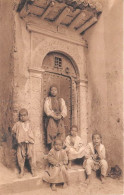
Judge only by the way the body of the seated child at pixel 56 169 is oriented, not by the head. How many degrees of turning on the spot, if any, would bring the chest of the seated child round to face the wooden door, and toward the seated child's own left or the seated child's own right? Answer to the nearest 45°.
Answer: approximately 180°

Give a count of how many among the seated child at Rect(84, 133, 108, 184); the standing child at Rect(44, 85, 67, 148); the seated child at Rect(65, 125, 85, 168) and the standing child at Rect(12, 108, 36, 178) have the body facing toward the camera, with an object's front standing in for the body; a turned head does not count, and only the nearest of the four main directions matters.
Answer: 4

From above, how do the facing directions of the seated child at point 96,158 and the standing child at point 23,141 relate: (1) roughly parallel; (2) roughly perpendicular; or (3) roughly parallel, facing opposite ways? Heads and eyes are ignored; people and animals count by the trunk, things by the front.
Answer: roughly parallel

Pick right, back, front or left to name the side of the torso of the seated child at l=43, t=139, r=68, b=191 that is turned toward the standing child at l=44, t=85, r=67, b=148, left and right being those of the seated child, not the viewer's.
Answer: back

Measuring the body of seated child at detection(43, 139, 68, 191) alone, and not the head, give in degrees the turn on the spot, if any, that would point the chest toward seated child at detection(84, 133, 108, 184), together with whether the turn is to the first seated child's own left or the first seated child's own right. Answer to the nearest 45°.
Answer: approximately 135° to the first seated child's own left

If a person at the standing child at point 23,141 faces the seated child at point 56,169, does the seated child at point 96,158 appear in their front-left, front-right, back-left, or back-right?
front-left

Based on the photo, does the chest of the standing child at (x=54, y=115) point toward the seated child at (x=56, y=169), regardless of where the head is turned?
yes

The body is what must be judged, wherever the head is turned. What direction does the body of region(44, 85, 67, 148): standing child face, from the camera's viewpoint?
toward the camera

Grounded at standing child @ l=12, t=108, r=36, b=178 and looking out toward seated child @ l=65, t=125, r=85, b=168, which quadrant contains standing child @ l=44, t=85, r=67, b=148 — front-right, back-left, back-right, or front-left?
front-left

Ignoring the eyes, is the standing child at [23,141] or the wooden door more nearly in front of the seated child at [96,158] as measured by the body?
the standing child

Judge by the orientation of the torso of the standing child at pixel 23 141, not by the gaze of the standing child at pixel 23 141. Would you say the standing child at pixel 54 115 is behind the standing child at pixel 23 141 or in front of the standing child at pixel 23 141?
behind

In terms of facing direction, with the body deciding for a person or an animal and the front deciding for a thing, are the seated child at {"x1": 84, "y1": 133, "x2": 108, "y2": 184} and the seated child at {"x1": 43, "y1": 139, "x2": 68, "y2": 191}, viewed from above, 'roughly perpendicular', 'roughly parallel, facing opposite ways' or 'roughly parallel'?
roughly parallel

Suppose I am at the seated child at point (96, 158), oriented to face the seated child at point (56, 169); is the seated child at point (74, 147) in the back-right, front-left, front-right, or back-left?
front-right

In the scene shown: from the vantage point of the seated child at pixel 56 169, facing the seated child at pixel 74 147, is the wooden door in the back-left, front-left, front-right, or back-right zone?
front-left

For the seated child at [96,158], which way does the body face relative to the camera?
toward the camera
